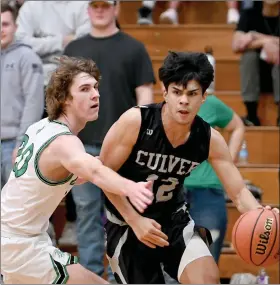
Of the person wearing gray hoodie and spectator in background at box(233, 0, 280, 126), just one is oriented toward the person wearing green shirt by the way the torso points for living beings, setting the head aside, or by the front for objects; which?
the spectator in background

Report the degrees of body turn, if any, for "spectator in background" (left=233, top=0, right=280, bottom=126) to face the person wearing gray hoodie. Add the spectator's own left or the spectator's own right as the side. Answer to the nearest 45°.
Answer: approximately 45° to the spectator's own right

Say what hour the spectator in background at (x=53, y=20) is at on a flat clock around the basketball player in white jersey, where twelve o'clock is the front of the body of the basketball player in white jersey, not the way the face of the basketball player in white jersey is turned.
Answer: The spectator in background is roughly at 9 o'clock from the basketball player in white jersey.

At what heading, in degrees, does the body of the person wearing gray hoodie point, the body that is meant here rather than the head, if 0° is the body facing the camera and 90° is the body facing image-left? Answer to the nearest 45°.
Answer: approximately 45°

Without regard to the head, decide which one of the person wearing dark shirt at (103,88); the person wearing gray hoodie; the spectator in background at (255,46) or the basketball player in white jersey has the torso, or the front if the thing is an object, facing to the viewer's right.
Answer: the basketball player in white jersey

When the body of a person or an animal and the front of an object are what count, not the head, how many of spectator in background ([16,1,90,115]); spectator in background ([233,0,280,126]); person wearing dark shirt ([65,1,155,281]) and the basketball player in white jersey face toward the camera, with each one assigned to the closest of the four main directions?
3

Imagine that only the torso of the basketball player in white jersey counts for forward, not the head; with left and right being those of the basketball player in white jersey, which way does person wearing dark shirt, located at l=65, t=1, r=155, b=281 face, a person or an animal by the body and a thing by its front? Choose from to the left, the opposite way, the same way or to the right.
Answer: to the right

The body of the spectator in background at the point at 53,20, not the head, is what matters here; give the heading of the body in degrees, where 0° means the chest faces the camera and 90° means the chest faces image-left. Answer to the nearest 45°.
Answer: approximately 0°

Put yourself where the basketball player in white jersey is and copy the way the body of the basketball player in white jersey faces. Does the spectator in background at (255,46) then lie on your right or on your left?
on your left

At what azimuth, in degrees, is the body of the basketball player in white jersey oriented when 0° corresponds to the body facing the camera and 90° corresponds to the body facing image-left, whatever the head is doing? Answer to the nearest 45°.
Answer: approximately 270°
